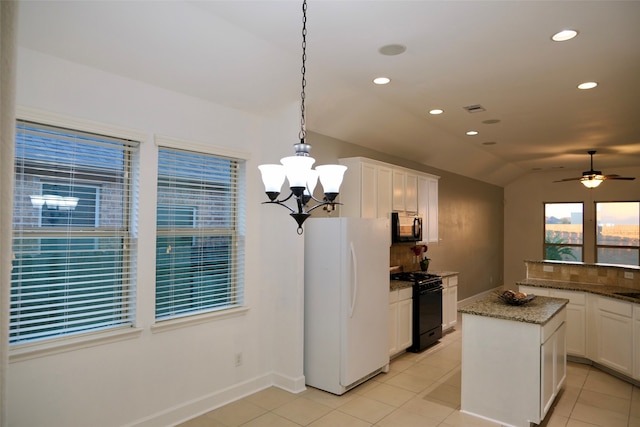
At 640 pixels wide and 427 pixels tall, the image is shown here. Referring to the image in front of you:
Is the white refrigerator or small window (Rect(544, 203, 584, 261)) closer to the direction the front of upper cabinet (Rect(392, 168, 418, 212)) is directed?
the white refrigerator

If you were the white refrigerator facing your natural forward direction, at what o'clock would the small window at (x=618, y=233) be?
The small window is roughly at 9 o'clock from the white refrigerator.

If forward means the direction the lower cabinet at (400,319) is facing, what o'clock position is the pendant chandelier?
The pendant chandelier is roughly at 2 o'clock from the lower cabinet.
